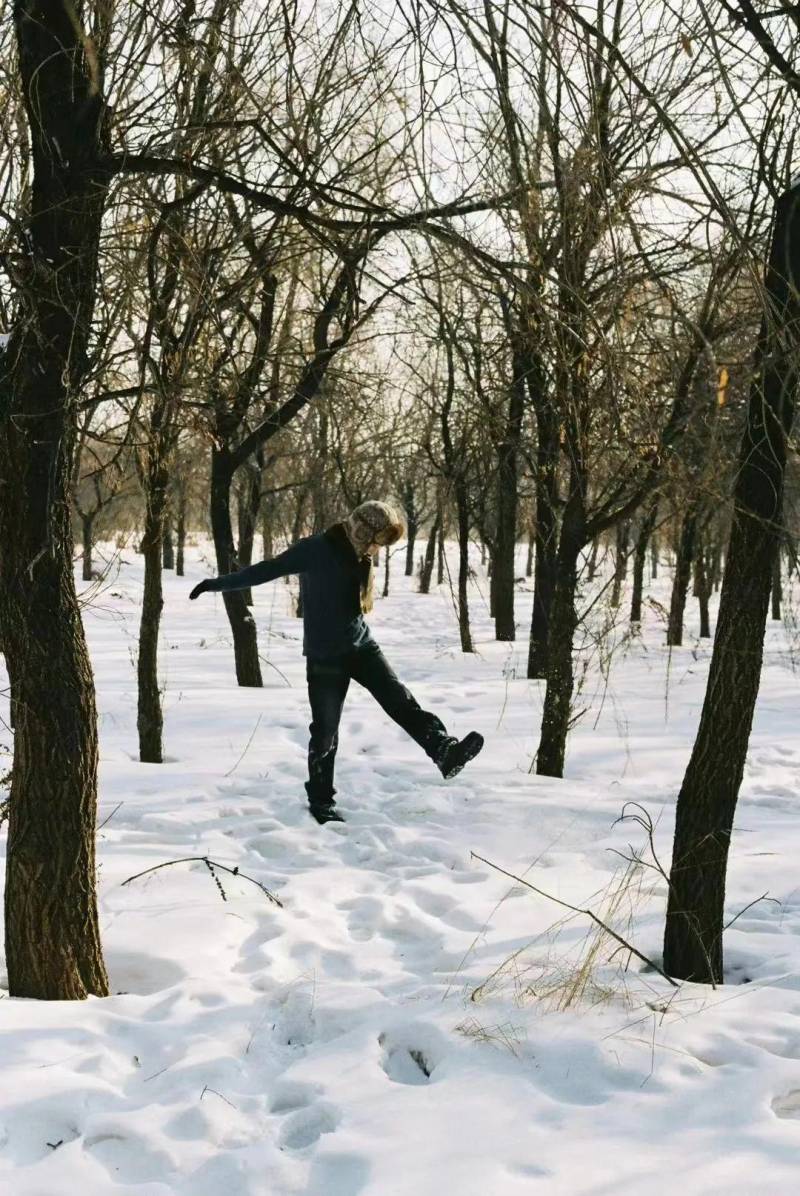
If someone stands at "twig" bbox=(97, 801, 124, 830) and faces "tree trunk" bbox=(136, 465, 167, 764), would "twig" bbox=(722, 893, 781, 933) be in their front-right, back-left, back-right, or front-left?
back-right

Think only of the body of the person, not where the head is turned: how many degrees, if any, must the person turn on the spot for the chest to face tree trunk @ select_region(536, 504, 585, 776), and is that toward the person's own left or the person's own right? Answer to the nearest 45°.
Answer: approximately 45° to the person's own left

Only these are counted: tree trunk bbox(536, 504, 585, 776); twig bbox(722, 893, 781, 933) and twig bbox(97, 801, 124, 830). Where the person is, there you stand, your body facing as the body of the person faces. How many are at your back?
1

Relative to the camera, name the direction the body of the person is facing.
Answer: to the viewer's right

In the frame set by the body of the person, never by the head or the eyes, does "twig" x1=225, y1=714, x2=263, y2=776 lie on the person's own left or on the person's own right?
on the person's own left

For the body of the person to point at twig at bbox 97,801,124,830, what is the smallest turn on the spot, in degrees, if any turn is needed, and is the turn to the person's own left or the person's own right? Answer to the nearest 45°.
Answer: approximately 180°

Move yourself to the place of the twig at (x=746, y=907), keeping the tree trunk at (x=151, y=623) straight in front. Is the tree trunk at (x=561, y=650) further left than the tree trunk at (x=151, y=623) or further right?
right

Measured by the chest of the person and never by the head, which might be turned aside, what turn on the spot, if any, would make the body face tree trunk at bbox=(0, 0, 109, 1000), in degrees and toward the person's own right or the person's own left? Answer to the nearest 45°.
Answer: approximately 90° to the person's own right

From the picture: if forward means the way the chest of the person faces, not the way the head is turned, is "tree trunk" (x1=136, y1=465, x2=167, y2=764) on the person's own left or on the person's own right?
on the person's own left
